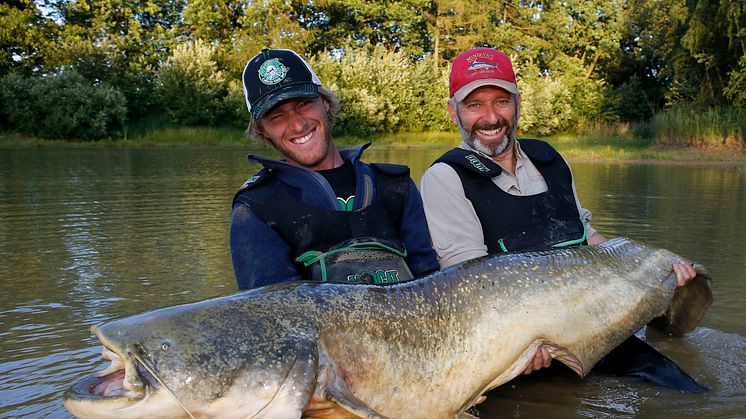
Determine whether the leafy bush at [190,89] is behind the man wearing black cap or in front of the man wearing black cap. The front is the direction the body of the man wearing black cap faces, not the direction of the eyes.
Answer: behind

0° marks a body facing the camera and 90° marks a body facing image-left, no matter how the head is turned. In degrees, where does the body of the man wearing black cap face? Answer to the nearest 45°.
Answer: approximately 0°

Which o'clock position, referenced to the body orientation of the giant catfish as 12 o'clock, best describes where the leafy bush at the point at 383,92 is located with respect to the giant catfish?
The leafy bush is roughly at 3 o'clock from the giant catfish.

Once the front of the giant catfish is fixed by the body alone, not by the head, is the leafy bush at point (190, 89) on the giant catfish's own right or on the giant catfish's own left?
on the giant catfish's own right

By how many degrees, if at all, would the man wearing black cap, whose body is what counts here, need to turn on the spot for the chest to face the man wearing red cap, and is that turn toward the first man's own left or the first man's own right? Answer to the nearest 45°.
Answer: approximately 135° to the first man's own left

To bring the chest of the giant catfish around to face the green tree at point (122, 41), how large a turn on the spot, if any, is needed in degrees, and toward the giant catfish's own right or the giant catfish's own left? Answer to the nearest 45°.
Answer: approximately 90° to the giant catfish's own right

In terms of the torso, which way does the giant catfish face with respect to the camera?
to the viewer's left
